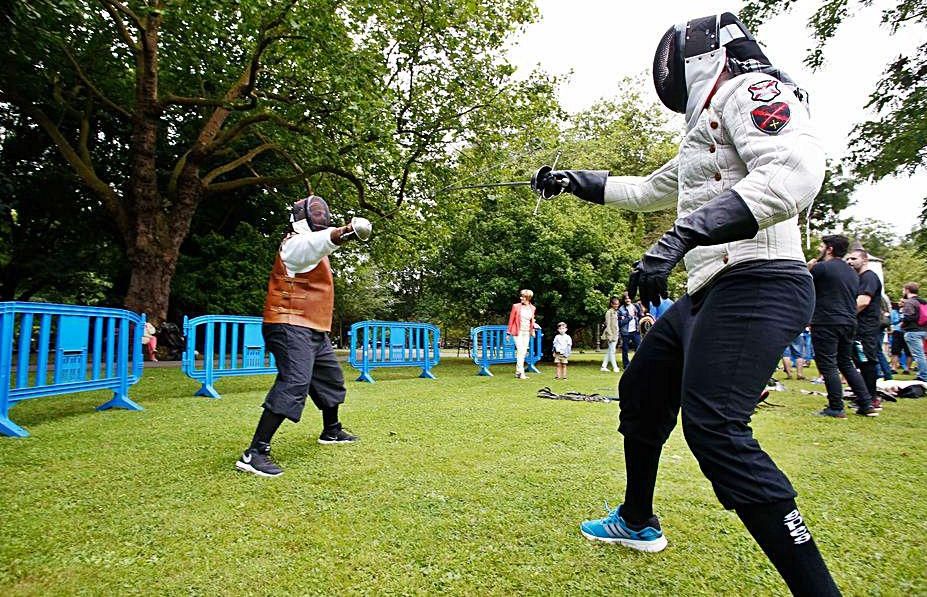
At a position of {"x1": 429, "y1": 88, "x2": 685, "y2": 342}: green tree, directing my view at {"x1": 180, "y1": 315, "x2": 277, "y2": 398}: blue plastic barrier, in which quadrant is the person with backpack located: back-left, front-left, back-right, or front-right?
front-left

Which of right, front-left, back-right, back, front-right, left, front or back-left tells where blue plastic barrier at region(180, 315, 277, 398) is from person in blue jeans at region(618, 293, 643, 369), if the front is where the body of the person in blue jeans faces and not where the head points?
front-right

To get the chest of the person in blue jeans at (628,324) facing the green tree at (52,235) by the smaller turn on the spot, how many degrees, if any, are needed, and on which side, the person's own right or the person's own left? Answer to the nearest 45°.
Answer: approximately 90° to the person's own right

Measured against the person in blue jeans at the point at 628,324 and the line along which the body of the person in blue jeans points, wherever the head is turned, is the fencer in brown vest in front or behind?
in front

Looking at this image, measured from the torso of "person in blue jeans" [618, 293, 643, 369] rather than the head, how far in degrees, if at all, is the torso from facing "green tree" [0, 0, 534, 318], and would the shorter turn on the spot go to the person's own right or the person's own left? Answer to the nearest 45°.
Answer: approximately 45° to the person's own right

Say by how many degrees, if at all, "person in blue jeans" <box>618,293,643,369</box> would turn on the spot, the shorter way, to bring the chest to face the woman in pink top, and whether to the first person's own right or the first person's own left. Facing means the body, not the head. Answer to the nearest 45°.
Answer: approximately 45° to the first person's own right

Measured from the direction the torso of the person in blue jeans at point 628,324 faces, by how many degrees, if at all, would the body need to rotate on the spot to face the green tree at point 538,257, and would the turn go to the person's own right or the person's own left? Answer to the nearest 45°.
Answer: approximately 135° to the person's own right

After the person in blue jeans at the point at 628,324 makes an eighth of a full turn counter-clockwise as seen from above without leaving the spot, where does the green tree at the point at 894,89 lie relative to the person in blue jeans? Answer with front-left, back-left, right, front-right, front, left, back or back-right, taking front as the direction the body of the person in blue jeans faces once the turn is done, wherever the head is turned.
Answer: front-left

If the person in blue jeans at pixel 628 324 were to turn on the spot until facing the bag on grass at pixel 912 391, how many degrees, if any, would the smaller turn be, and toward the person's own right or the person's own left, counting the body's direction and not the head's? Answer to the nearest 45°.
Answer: approximately 45° to the person's own left

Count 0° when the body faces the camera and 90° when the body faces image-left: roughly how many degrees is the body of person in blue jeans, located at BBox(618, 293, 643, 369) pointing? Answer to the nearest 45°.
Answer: approximately 0°

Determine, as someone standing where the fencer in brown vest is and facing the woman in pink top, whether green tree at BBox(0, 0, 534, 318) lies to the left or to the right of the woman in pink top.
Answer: left

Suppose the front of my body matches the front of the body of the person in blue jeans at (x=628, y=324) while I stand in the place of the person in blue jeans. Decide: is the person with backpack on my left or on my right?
on my left

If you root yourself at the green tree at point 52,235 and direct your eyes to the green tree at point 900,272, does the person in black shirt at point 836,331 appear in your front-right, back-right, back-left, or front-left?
front-right

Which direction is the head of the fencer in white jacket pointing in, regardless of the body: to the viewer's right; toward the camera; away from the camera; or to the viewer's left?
to the viewer's left
